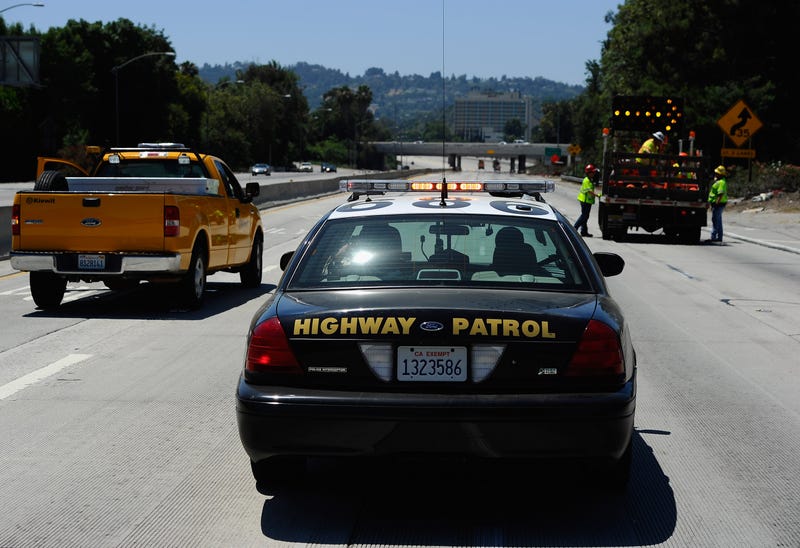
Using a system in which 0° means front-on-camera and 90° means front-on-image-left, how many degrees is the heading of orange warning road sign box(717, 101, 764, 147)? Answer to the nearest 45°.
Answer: approximately 0°

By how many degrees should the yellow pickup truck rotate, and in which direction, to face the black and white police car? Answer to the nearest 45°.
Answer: approximately 135° to its right

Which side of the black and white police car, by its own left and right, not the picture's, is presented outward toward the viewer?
back

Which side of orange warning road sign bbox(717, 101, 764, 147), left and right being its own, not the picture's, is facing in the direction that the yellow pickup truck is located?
front

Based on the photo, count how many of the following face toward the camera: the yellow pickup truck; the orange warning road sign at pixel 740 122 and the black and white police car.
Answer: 1

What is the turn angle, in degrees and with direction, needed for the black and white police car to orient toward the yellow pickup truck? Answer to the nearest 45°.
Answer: approximately 45° to its left

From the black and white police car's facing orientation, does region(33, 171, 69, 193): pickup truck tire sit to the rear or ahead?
ahead

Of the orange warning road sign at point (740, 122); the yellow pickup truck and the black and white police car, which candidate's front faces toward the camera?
the orange warning road sign

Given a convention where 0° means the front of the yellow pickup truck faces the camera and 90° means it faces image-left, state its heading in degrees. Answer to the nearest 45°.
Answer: approximately 225°

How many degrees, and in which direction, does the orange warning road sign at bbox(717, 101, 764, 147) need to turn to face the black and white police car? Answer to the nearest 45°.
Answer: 0° — it already faces it

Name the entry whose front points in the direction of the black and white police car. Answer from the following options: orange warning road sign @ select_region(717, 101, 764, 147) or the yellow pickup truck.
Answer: the orange warning road sign

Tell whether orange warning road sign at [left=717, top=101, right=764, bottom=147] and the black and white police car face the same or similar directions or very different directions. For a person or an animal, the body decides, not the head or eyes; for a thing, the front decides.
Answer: very different directions

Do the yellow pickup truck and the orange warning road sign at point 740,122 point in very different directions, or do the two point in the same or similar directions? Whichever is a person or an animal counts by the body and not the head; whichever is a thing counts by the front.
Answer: very different directions

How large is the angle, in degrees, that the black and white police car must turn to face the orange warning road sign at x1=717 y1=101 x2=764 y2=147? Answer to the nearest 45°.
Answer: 0° — it already faces it

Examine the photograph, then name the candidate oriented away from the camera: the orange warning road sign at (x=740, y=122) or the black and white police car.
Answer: the black and white police car

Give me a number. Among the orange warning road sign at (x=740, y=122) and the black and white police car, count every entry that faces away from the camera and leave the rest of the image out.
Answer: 1
